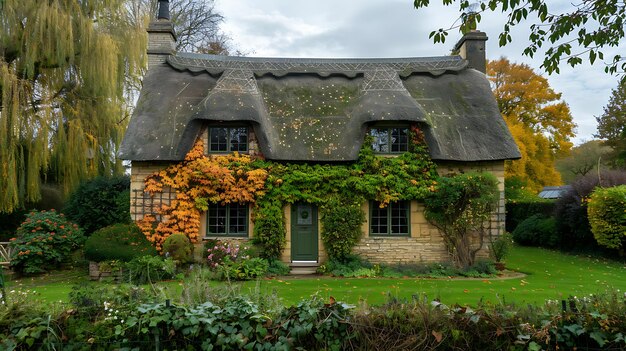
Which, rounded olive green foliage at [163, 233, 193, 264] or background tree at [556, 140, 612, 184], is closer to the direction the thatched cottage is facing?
the rounded olive green foliage

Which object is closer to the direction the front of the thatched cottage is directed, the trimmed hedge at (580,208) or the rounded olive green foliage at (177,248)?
the rounded olive green foliage

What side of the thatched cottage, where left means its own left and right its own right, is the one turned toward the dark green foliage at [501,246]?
left

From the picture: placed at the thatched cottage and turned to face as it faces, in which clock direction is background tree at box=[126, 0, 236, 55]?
The background tree is roughly at 5 o'clock from the thatched cottage.

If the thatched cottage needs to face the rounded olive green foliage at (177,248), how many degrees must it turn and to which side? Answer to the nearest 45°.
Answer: approximately 45° to its right

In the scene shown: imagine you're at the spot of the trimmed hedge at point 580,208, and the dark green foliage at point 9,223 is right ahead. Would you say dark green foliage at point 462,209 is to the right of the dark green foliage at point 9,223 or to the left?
left

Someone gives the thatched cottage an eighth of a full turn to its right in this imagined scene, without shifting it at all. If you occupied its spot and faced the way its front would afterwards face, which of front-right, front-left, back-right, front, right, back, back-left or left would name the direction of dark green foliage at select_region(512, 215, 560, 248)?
back

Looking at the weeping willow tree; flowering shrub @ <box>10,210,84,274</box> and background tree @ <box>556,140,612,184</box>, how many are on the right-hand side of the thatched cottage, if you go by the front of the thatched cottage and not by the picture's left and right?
2

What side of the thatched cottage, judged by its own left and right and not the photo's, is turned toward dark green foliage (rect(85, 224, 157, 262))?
right

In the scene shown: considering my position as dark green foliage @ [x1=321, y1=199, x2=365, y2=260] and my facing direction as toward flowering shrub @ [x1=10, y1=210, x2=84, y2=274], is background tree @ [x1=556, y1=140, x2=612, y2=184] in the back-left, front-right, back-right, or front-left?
back-right

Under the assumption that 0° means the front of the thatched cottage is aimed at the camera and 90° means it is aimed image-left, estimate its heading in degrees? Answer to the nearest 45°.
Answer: approximately 0°

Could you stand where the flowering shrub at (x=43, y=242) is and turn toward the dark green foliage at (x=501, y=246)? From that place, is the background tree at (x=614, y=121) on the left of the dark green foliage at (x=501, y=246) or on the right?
left

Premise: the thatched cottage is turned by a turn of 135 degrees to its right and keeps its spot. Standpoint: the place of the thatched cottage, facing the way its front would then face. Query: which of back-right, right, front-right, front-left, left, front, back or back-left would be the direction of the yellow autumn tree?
right

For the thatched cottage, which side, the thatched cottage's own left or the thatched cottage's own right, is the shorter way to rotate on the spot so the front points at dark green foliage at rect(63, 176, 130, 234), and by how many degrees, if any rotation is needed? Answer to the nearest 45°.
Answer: approximately 90° to the thatched cottage's own right
